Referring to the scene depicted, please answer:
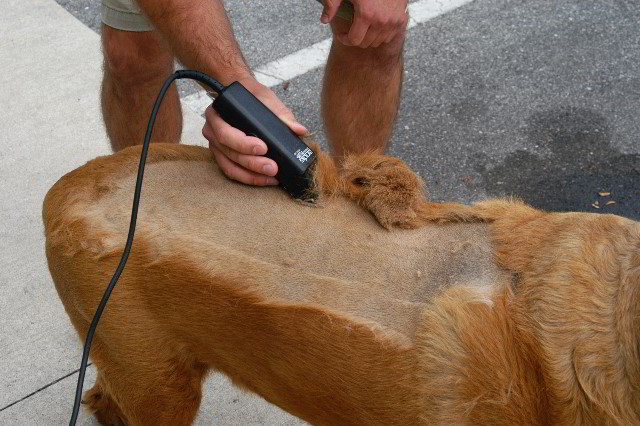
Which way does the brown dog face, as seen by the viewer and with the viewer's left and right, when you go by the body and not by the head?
facing to the right of the viewer
